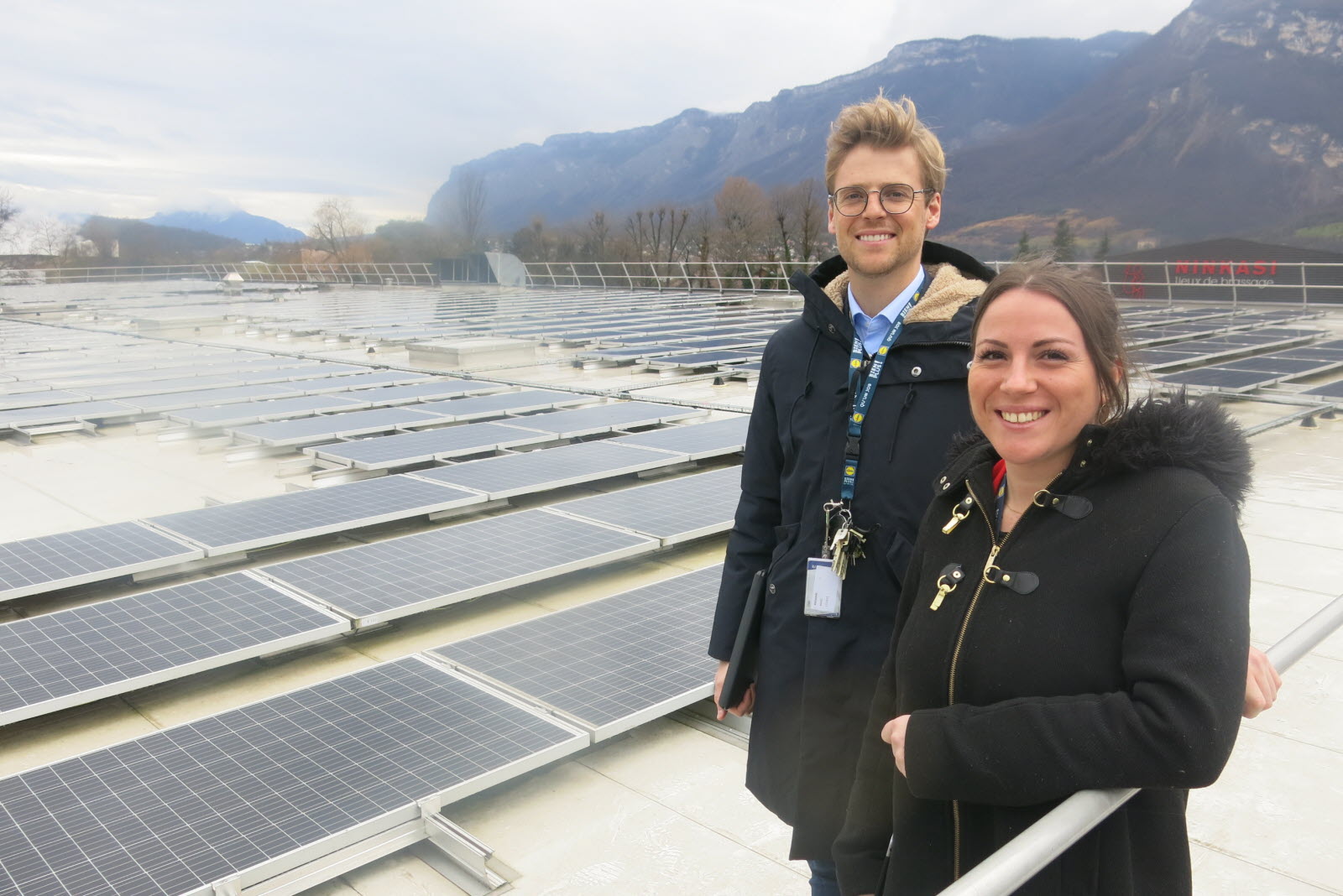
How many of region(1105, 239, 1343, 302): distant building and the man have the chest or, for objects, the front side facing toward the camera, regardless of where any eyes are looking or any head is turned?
2

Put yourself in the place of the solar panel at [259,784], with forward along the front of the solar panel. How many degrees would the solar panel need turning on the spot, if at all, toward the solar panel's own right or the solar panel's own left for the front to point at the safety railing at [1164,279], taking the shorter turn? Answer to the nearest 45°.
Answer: approximately 90° to the solar panel's own left

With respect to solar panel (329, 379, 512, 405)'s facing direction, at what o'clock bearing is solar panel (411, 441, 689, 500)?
solar panel (411, 441, 689, 500) is roughly at 1 o'clock from solar panel (329, 379, 512, 405).

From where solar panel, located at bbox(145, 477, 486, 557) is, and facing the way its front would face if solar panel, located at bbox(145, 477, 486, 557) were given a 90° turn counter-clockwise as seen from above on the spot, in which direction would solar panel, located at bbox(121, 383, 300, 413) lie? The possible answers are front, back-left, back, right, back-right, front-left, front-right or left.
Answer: front-left

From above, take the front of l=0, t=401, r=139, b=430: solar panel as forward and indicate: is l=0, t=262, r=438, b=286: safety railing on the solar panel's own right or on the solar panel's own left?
on the solar panel's own left

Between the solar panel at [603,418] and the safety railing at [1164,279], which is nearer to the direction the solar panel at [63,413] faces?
the solar panel

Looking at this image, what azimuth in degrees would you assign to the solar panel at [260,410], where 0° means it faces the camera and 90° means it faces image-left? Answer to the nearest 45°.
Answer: approximately 315°

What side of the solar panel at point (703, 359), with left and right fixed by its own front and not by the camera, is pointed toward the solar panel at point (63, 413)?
right

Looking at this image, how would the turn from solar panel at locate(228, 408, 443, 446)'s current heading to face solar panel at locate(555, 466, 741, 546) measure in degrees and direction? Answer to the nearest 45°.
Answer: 0° — it already faces it
